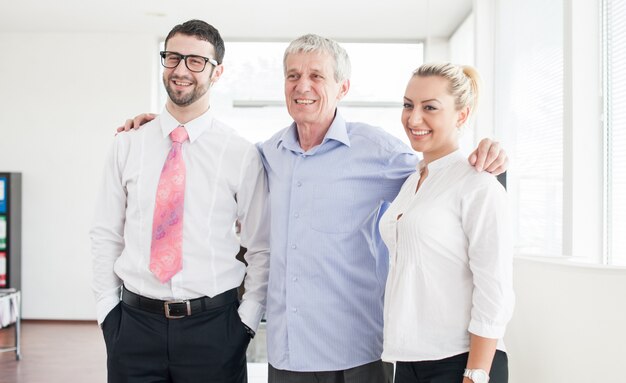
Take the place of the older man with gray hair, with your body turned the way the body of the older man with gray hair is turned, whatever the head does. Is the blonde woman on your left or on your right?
on your left

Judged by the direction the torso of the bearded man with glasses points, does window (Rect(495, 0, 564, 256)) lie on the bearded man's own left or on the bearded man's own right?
on the bearded man's own left

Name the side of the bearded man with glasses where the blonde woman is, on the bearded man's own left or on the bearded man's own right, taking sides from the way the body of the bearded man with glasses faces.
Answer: on the bearded man's own left

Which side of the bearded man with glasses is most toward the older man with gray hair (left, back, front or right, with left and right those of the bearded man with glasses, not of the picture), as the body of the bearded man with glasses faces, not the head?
left

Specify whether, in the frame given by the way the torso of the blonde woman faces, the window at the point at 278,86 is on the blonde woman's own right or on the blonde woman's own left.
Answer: on the blonde woman's own right

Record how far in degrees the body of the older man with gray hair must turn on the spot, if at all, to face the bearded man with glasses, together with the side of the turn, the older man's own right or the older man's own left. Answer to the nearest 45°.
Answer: approximately 45° to the older man's own right

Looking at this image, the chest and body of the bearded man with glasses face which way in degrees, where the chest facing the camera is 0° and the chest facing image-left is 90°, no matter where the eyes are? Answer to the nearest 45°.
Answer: approximately 0°

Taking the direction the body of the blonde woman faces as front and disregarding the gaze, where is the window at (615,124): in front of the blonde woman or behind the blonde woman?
behind

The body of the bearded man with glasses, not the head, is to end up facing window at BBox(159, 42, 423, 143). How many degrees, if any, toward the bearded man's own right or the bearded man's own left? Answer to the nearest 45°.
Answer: approximately 180°

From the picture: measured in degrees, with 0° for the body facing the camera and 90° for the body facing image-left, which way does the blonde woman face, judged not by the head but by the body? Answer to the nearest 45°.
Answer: approximately 45°

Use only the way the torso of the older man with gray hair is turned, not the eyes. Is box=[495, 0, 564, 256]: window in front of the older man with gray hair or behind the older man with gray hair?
behind
